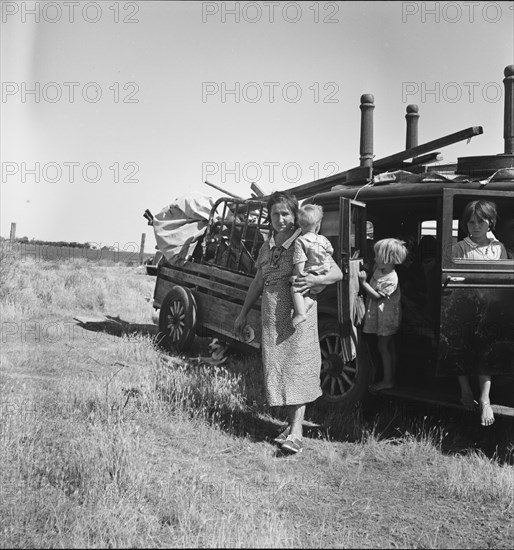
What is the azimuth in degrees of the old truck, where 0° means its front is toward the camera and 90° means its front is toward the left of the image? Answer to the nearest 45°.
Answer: approximately 315°

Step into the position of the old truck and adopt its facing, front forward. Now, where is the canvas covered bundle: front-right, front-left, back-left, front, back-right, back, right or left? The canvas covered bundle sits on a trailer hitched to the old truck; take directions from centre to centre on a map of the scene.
back

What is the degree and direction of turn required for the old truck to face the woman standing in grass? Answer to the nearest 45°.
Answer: approximately 90° to its right

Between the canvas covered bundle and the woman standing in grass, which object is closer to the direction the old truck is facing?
the woman standing in grass
